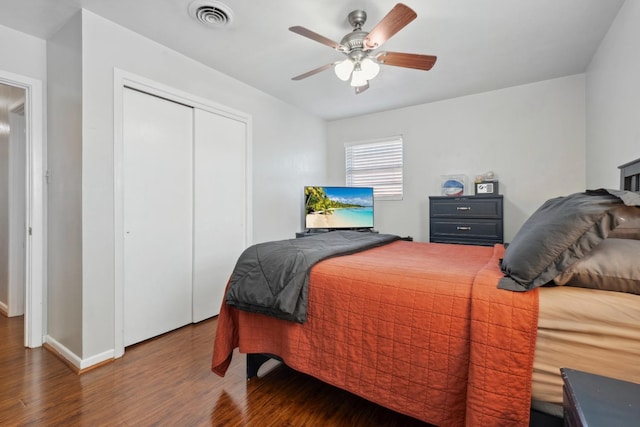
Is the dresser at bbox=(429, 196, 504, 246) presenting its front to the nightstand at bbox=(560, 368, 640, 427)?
yes

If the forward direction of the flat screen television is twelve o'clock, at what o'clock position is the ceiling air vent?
The ceiling air vent is roughly at 1 o'clock from the flat screen television.

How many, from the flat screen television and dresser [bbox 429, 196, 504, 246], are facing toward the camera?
2

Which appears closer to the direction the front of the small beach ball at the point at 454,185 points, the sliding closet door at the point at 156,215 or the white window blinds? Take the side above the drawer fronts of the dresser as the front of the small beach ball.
the sliding closet door

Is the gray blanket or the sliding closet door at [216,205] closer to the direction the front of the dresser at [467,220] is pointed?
the gray blanket

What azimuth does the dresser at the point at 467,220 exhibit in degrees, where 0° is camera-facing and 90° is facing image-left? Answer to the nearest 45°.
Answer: approximately 0°

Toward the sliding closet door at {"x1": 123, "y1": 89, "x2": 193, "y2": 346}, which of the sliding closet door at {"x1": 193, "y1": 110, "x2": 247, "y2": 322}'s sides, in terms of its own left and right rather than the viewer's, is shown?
right

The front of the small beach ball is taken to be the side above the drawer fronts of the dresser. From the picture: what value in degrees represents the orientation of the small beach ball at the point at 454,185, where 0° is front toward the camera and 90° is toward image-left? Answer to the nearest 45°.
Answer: approximately 0°

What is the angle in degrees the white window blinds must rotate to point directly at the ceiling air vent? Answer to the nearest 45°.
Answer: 0° — it already faces it

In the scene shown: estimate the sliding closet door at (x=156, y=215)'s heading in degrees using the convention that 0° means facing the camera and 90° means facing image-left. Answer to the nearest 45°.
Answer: approximately 315°
